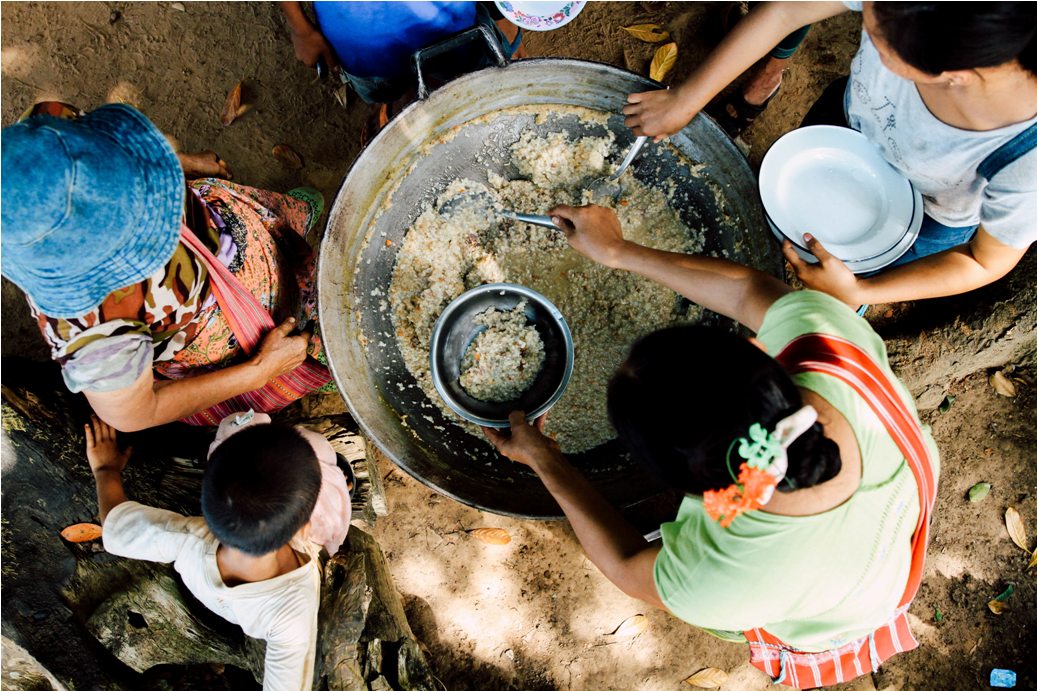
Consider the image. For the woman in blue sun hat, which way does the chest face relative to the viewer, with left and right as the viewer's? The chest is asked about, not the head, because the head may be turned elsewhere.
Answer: facing to the right of the viewer

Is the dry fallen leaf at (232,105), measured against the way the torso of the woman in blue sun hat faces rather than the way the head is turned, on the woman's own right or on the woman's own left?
on the woman's own left

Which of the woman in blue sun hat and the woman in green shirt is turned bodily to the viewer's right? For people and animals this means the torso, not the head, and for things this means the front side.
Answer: the woman in blue sun hat

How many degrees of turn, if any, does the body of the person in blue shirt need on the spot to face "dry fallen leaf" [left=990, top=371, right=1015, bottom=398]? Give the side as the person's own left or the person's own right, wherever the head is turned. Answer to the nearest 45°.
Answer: approximately 90° to the person's own left

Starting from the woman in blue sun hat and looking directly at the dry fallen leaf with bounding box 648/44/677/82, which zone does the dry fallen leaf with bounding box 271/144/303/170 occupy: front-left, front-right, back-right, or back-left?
front-left

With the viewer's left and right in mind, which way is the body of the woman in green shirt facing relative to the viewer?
facing away from the viewer and to the left of the viewer

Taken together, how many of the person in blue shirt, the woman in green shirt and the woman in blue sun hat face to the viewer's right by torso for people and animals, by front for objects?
1

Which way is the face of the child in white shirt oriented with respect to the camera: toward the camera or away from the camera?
away from the camera

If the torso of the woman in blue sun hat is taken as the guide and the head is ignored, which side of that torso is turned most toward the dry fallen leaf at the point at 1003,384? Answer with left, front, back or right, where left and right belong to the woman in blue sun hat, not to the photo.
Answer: front

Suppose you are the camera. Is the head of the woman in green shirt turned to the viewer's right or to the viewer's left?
to the viewer's left

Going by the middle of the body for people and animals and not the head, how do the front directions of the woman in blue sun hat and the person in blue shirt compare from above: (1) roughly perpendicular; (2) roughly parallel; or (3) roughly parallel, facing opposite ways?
roughly perpendicular

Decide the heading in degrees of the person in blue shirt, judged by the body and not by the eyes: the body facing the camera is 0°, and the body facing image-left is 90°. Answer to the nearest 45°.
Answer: approximately 0°
